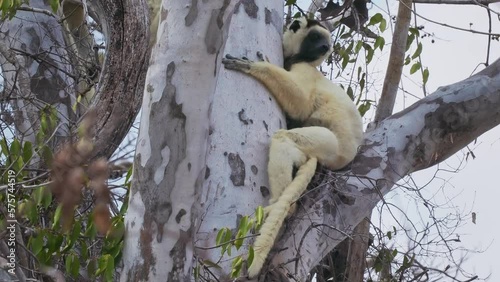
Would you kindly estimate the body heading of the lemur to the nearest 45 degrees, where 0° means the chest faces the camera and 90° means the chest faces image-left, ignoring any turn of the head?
approximately 90°
